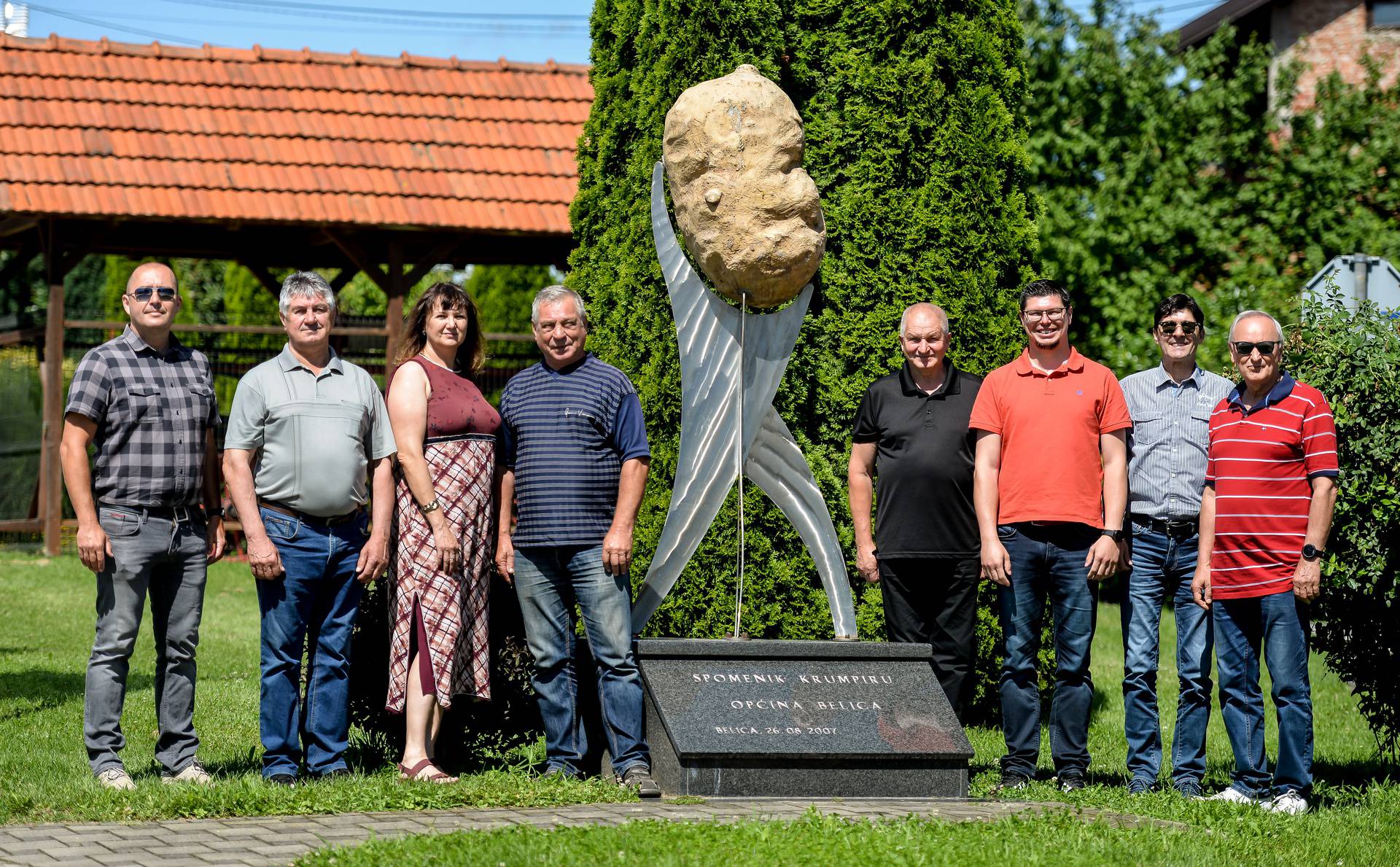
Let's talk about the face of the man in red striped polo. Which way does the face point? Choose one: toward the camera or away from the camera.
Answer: toward the camera

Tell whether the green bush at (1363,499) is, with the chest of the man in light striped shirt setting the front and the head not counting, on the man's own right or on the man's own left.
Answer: on the man's own left

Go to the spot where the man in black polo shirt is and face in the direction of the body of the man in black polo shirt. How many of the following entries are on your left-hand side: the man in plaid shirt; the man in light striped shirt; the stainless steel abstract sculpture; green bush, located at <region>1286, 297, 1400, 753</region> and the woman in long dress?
2

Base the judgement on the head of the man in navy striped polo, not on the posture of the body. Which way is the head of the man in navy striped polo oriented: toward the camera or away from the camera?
toward the camera

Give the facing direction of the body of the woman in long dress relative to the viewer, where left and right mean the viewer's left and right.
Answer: facing the viewer and to the right of the viewer

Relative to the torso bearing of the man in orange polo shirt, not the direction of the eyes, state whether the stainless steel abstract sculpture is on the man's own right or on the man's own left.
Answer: on the man's own right

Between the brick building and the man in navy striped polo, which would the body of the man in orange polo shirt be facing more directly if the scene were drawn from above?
the man in navy striped polo

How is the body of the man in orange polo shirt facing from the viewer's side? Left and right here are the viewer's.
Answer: facing the viewer

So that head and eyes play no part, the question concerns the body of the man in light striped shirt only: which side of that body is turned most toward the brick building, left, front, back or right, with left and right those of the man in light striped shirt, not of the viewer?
back

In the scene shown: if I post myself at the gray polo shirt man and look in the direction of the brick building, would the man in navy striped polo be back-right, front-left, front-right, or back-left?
front-right

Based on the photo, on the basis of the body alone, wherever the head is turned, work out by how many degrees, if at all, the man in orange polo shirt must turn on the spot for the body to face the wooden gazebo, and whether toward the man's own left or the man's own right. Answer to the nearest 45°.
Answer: approximately 135° to the man's own right

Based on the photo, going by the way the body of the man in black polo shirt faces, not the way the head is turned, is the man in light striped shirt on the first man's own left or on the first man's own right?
on the first man's own left

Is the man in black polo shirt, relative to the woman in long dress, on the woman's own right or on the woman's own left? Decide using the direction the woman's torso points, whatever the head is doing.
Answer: on the woman's own left

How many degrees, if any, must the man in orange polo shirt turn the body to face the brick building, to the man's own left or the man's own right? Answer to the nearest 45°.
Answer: approximately 180°

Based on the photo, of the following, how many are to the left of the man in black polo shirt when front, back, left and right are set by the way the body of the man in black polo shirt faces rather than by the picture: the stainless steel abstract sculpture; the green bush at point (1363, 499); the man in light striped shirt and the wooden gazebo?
2

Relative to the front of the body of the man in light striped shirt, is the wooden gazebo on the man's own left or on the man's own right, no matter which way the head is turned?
on the man's own right
